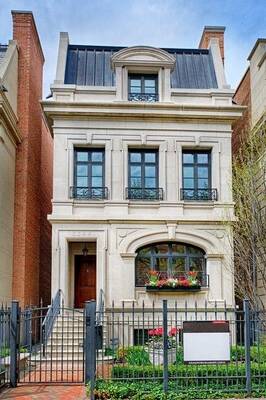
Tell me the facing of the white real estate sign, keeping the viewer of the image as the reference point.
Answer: facing the viewer

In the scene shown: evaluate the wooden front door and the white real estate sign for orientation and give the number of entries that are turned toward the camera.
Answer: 2

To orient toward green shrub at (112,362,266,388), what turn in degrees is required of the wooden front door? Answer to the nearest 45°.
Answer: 0° — it already faces it

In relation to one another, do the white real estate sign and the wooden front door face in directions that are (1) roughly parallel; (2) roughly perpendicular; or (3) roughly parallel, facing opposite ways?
roughly parallel

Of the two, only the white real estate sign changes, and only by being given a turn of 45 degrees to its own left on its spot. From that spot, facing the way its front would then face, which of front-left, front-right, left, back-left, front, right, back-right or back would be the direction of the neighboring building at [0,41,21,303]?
back

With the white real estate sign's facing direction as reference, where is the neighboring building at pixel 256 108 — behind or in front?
behind

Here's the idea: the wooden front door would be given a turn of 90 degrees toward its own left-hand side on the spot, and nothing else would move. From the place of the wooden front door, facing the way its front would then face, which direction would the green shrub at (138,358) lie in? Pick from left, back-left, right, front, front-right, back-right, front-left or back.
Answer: right

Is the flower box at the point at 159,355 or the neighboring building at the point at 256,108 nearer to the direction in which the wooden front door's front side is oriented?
the flower box

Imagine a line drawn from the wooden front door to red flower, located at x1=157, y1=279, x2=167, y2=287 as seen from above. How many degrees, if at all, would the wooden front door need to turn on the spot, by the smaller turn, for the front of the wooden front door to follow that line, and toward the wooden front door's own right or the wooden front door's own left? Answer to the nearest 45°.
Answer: approximately 45° to the wooden front door's own left

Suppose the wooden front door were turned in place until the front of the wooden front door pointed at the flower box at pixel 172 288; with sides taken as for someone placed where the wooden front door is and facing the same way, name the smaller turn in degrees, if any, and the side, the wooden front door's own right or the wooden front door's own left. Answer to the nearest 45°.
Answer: approximately 45° to the wooden front door's own left

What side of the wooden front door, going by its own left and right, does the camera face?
front

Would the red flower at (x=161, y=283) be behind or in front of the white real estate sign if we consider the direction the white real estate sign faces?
behind
